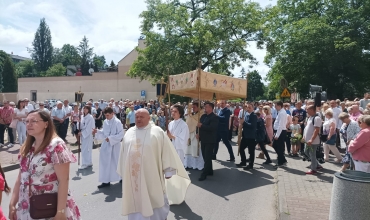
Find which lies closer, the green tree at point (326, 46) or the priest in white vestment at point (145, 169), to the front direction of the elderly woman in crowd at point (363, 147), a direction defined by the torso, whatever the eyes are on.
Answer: the priest in white vestment

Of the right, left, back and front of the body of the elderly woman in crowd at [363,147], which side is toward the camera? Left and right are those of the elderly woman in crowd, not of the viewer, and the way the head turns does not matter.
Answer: left

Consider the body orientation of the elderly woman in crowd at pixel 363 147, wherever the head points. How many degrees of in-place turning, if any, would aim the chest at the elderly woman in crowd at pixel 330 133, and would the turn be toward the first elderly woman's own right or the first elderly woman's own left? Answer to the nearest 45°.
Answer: approximately 90° to the first elderly woman's own right

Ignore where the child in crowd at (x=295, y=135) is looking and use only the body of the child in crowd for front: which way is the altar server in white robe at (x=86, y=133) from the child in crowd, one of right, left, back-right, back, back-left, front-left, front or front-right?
front-right

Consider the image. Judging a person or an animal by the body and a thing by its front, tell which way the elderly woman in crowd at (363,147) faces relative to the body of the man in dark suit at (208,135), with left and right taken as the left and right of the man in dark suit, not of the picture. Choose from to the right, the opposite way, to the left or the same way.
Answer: to the right

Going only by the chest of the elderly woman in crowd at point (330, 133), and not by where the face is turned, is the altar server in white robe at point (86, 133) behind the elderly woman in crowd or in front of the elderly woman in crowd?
in front

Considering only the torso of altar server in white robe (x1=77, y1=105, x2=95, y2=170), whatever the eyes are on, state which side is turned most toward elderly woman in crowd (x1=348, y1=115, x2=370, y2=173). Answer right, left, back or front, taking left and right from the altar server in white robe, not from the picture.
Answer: left

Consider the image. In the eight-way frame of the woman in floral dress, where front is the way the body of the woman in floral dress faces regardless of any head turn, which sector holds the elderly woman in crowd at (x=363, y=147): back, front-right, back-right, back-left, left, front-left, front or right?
back-left

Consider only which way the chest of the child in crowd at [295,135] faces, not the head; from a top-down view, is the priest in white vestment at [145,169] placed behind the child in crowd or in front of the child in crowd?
in front

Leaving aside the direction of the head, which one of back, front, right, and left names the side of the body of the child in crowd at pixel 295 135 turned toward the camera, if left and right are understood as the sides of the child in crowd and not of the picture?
front
